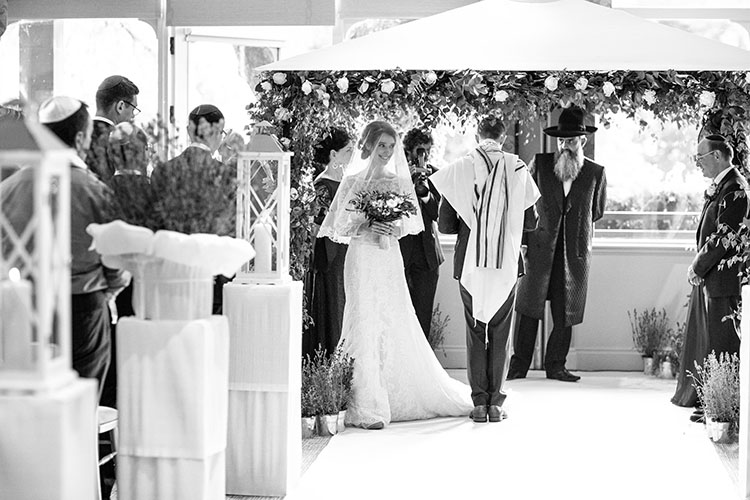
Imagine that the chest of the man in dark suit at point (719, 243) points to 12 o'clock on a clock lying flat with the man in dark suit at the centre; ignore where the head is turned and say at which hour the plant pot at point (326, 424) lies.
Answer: The plant pot is roughly at 11 o'clock from the man in dark suit.

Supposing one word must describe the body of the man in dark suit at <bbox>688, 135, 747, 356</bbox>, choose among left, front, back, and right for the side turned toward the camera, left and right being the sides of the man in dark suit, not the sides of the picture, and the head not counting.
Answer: left

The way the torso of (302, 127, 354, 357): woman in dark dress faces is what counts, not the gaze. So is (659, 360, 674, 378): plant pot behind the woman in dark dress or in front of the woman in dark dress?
in front

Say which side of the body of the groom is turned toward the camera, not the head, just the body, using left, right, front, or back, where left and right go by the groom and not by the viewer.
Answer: back

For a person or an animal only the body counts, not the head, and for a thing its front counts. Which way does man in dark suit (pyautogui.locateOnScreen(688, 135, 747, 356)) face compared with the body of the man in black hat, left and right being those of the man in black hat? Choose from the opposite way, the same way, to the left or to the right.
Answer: to the right

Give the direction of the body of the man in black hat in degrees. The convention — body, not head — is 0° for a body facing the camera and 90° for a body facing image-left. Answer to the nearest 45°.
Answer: approximately 0°

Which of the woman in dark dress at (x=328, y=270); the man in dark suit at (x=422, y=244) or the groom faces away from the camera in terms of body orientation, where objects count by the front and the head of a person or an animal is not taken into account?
the groom

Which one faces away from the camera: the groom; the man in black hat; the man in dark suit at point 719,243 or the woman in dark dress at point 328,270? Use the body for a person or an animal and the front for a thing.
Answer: the groom

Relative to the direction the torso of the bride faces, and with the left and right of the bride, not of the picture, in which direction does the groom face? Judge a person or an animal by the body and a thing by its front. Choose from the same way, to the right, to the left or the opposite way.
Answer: the opposite way
